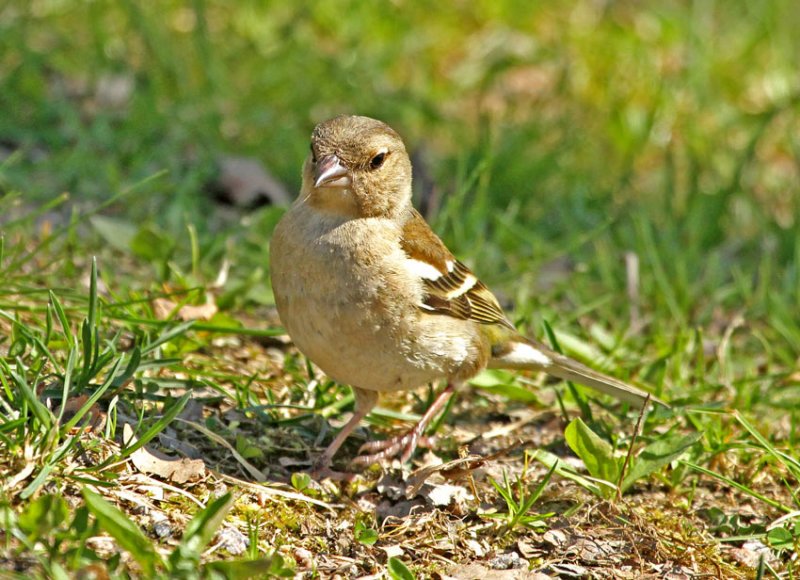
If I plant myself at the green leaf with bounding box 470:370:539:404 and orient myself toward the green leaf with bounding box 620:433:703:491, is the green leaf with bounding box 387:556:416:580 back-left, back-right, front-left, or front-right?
front-right

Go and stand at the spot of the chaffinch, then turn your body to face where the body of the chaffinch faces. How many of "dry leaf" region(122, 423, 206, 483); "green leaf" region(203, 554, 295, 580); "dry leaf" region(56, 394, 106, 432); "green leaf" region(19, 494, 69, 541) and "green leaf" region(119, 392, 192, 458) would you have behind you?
0

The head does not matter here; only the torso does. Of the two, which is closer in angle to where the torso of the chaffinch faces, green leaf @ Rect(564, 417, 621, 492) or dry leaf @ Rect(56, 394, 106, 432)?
the dry leaf

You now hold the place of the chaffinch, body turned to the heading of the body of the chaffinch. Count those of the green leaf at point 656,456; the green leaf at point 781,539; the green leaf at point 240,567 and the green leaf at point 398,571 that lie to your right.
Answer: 0

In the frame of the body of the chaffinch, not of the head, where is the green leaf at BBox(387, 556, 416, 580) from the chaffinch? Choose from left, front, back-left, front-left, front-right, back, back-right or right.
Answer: front-left

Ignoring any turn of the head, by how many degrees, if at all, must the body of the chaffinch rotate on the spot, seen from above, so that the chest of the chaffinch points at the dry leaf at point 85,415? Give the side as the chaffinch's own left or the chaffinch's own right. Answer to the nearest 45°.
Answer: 0° — it already faces it

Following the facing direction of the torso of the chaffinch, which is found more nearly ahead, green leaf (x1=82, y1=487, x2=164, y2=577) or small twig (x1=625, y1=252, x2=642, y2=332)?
the green leaf

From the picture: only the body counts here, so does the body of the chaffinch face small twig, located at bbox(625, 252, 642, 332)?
no

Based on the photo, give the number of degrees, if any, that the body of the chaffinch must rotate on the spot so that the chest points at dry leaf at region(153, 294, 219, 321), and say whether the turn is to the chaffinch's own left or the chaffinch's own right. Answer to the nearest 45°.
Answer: approximately 90° to the chaffinch's own right

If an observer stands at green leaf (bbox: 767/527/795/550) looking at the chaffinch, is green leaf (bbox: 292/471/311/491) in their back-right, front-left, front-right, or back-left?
front-left

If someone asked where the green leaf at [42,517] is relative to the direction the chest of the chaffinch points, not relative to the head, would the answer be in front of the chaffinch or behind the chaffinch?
in front

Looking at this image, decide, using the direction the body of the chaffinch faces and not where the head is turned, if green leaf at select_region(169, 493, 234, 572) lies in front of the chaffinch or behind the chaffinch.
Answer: in front

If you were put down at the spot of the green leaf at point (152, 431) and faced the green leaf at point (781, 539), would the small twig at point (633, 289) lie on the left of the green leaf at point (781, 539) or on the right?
left

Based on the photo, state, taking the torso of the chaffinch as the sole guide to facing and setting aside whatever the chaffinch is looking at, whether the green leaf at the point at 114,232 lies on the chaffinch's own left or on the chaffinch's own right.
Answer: on the chaffinch's own right

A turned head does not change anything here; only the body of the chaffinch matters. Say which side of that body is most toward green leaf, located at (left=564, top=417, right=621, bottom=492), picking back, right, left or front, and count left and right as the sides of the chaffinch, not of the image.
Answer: left

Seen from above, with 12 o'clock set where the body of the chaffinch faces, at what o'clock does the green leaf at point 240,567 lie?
The green leaf is roughly at 11 o'clock from the chaffinch.

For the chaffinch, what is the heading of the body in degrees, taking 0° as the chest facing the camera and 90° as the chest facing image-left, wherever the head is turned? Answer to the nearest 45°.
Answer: approximately 45°
